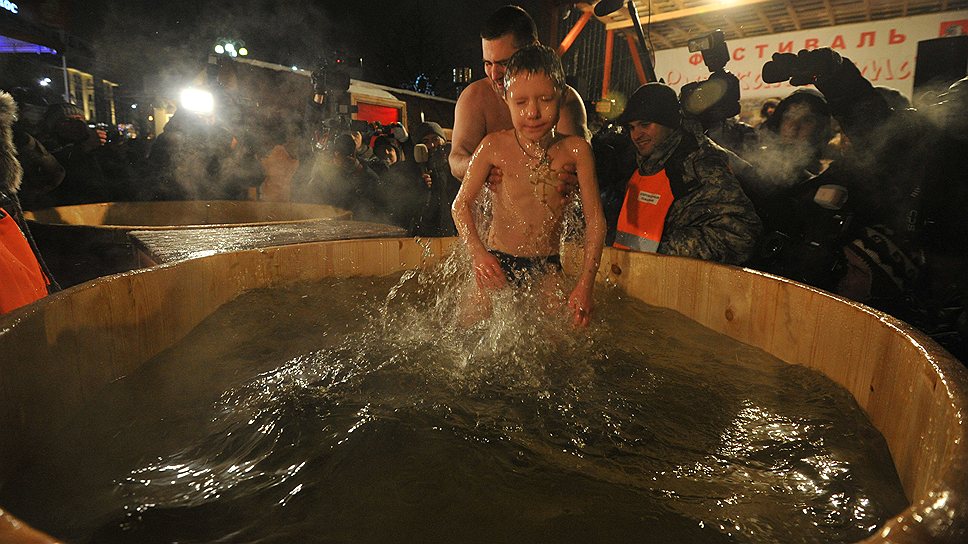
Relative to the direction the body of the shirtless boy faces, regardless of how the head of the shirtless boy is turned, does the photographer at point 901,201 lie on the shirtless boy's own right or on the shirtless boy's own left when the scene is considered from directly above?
on the shirtless boy's own left

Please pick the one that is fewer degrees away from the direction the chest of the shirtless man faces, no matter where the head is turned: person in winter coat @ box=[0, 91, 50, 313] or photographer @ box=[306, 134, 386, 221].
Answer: the person in winter coat

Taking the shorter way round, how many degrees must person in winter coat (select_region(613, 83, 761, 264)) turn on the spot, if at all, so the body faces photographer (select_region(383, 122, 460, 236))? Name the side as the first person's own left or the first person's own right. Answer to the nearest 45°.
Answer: approximately 90° to the first person's own right

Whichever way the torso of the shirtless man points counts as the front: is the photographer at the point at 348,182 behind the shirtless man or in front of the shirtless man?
behind

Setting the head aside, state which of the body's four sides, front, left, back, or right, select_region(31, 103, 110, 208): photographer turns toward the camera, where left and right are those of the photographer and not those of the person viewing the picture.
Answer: right

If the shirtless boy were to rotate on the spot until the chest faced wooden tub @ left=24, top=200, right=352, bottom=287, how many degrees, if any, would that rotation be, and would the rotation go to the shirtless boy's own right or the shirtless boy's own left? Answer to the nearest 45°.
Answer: approximately 135° to the shirtless boy's own right

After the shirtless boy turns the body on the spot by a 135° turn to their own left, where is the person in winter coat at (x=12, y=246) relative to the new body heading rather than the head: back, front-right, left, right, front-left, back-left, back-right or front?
back-left

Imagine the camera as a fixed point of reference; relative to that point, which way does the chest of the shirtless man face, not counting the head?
toward the camera

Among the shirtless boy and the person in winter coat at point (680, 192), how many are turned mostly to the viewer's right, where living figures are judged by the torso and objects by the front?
0

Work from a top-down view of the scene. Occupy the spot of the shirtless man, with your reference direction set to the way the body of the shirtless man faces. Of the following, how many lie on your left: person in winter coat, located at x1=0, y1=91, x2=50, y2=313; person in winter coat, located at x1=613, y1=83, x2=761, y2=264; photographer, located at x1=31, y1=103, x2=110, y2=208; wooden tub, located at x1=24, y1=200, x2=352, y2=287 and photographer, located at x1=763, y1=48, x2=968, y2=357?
2

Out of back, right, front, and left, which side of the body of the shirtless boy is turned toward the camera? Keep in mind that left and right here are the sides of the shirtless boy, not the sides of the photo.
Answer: front

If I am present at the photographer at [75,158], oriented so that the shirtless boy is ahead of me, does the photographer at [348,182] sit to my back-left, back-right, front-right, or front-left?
front-left

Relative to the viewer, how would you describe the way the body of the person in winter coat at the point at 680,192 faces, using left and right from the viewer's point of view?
facing the viewer and to the left of the viewer

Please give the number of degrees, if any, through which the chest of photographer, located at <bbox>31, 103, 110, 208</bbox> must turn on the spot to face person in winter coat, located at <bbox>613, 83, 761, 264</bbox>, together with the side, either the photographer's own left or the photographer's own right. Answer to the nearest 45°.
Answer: approximately 45° to the photographer's own right
